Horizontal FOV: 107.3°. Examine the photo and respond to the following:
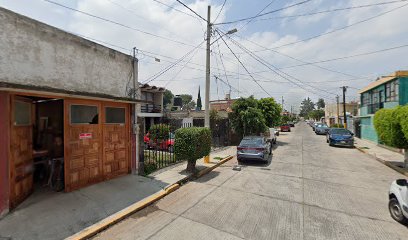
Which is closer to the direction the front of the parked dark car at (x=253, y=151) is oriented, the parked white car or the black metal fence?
the black metal fence

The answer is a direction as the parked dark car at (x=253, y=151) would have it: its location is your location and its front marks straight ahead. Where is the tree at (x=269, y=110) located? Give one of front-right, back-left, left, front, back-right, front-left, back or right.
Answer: front

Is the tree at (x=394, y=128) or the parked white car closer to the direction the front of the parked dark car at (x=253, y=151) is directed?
the tree

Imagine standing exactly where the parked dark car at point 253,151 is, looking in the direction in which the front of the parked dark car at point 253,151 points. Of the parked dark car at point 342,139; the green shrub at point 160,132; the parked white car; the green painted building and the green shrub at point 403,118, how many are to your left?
1

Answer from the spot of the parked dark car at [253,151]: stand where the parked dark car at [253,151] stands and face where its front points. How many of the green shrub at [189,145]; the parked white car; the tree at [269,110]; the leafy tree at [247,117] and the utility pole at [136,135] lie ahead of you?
2

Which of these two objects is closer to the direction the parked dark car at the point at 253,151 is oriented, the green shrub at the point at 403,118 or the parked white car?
the green shrub

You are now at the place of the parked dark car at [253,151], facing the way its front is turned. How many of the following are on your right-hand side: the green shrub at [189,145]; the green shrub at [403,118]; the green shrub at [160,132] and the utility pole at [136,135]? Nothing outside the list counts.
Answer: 1

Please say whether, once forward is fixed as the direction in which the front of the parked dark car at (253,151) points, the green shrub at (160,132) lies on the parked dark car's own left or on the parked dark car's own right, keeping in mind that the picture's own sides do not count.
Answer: on the parked dark car's own left

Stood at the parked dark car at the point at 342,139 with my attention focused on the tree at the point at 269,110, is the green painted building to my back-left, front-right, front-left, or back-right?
back-right

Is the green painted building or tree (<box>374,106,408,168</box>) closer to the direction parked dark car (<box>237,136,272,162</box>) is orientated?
the green painted building

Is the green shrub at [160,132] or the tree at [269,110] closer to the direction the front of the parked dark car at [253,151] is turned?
the tree

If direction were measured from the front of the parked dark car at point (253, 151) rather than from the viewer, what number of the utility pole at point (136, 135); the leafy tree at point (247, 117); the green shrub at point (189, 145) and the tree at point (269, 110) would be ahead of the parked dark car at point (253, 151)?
2

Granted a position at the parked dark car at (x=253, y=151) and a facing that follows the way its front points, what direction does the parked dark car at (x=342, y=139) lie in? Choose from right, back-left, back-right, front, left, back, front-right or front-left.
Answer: front-right

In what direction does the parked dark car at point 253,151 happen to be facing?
away from the camera

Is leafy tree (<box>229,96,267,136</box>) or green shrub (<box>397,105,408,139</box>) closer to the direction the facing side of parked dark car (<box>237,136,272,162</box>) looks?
the leafy tree

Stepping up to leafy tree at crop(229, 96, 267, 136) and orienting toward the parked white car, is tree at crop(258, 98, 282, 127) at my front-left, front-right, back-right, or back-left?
back-left

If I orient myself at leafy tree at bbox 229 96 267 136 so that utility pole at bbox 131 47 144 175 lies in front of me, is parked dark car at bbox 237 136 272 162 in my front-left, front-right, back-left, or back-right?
front-left

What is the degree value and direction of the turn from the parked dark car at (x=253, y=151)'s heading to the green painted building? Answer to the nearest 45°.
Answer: approximately 45° to its right

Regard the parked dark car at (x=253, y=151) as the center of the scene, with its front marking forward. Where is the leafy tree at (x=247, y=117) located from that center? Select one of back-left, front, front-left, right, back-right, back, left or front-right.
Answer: front

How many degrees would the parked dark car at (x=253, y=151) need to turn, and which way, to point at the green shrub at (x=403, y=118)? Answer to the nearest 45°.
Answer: approximately 90° to its right

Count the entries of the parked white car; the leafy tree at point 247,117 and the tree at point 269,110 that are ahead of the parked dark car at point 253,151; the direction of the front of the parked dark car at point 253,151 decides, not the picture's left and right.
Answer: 2
